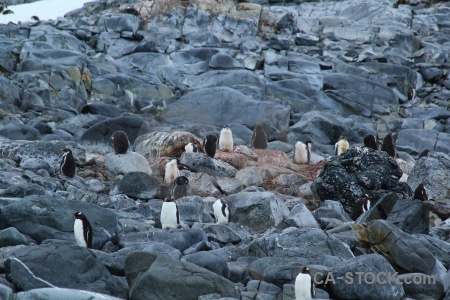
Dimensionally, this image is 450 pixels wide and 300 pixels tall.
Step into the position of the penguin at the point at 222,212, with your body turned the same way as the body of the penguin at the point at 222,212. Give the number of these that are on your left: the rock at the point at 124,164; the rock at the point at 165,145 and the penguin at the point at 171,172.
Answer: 0

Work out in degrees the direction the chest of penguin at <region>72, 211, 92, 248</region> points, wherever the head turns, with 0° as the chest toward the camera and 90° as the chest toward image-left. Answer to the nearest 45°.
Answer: approximately 45°

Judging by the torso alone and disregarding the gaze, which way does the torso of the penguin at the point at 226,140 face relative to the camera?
toward the camera

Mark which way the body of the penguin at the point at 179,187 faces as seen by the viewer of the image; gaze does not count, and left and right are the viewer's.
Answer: facing away from the viewer and to the right of the viewer

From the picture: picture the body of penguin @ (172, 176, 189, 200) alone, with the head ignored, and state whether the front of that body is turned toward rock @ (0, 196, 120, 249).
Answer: no

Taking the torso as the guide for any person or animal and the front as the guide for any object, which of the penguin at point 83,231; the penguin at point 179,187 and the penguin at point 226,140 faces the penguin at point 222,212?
the penguin at point 226,140

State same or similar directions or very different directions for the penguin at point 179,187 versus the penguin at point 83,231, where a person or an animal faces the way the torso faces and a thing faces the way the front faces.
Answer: very different directions

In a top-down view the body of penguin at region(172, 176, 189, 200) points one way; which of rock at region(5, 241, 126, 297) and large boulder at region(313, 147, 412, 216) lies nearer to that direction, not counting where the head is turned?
the large boulder

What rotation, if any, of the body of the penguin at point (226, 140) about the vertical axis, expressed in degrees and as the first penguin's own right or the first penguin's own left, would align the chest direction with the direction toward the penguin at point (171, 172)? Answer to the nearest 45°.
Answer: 0° — it already faces it

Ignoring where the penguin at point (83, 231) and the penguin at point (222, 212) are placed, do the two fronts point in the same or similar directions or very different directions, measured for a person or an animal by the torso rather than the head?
same or similar directions

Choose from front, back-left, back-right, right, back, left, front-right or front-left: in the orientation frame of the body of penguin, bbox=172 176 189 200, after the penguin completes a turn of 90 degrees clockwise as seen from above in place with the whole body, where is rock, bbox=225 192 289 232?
front

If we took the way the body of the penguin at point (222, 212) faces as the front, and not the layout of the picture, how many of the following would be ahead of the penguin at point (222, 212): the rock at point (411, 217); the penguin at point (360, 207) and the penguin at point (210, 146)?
0

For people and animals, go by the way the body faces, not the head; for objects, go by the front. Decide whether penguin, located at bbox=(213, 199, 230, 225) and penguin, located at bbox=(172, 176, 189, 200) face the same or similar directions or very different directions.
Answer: very different directions

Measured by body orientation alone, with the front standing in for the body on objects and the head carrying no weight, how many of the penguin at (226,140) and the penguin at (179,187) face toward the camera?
1

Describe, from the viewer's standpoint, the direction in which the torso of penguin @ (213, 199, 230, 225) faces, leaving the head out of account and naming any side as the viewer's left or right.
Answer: facing the viewer and to the left of the viewer

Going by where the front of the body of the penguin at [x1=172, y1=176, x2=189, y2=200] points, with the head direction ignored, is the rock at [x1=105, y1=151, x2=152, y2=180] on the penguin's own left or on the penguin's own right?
on the penguin's own left

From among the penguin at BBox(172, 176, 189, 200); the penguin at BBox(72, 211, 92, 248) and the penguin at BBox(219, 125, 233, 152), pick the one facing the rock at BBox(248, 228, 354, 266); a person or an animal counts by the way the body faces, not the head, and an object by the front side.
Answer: the penguin at BBox(219, 125, 233, 152)

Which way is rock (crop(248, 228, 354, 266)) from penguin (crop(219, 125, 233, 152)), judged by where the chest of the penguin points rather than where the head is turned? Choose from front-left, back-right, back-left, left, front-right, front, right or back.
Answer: front

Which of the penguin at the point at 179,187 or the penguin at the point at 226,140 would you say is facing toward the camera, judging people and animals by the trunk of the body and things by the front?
the penguin at the point at 226,140

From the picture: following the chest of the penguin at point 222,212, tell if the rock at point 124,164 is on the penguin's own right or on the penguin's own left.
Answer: on the penguin's own right
